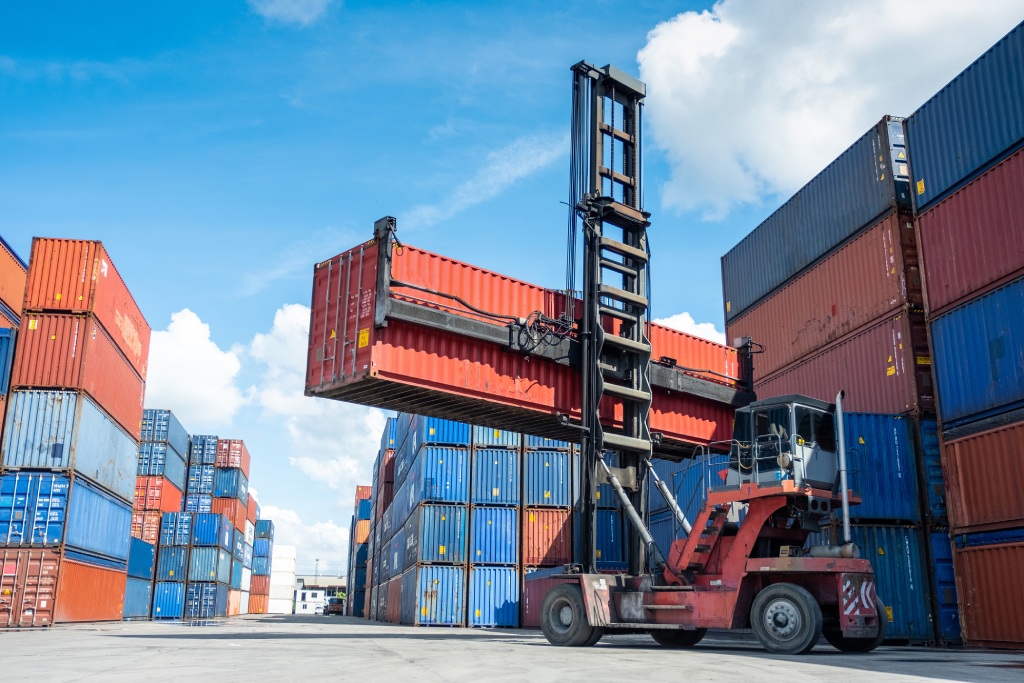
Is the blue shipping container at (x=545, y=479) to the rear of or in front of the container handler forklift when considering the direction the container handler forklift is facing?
in front

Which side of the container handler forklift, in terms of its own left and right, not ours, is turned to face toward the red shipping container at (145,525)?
front

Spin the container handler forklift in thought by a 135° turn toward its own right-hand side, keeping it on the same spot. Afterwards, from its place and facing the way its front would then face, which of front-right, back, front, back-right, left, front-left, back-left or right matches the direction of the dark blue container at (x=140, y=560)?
back-left

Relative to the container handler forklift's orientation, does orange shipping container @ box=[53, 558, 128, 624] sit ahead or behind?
ahead

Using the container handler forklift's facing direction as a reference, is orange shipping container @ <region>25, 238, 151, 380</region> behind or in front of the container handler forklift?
in front

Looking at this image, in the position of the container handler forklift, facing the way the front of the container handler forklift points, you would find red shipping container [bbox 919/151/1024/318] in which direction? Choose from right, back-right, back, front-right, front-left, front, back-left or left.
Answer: right

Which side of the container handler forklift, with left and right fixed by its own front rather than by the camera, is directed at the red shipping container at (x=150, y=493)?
front

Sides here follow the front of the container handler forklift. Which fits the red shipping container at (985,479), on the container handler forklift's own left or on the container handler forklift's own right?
on the container handler forklift's own right

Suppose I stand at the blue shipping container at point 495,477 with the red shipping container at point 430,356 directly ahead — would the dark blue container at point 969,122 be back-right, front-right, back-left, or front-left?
front-left

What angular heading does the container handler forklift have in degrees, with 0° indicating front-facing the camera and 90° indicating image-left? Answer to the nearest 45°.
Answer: approximately 135°

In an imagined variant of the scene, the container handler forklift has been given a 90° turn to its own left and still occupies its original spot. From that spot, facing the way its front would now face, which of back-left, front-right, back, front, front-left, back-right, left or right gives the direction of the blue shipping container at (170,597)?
right

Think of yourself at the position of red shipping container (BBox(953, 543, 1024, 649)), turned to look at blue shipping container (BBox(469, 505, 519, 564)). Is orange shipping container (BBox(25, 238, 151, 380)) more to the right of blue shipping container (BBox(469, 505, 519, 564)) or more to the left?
left

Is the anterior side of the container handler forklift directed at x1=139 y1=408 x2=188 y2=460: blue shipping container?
yes
